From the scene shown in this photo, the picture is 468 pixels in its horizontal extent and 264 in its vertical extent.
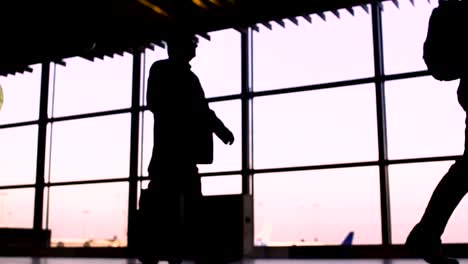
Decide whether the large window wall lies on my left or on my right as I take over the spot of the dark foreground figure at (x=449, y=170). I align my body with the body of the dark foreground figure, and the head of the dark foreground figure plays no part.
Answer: on my left

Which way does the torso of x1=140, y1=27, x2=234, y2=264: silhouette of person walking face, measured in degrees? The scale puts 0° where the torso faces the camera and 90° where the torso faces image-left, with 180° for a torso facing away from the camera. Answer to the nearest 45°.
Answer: approximately 270°

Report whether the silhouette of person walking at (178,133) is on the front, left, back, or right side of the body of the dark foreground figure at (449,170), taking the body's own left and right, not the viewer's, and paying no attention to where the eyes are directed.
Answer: back

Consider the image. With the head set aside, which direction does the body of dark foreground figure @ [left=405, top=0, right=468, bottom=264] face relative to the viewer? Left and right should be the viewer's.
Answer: facing to the right of the viewer

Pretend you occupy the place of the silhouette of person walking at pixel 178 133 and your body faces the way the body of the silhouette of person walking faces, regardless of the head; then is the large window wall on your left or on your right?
on your left
